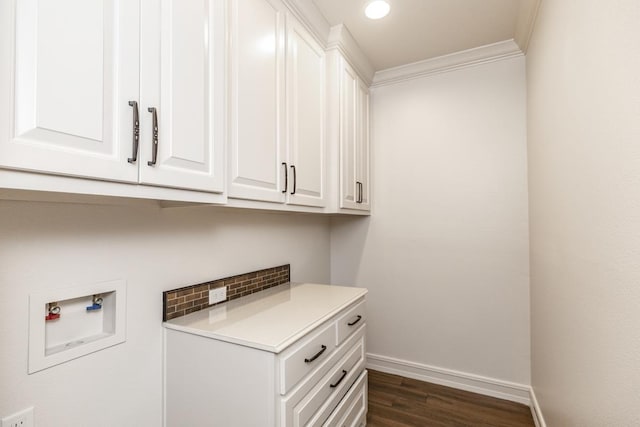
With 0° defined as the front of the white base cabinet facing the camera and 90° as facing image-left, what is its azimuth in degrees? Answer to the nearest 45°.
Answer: approximately 315°

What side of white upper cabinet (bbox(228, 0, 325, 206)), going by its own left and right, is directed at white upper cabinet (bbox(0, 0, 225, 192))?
right

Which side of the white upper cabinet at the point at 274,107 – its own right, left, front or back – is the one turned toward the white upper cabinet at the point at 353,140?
left

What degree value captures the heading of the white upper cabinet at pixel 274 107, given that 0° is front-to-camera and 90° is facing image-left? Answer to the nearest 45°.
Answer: approximately 315°

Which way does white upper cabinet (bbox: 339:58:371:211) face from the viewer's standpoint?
to the viewer's right
